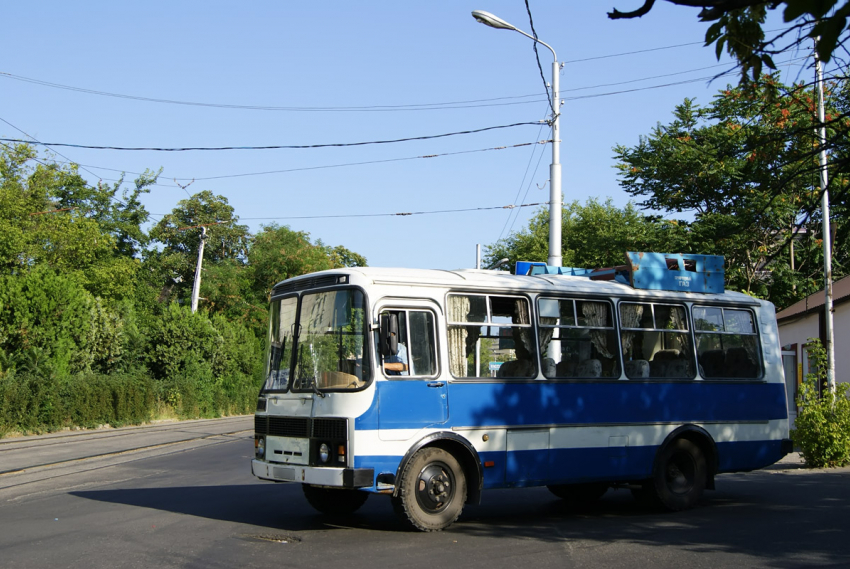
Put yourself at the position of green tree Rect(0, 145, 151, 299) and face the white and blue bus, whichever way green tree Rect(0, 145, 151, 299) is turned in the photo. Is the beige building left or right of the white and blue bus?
left

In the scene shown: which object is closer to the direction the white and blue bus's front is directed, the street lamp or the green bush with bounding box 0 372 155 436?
the green bush

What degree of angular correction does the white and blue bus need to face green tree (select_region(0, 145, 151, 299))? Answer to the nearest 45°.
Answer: approximately 90° to its right

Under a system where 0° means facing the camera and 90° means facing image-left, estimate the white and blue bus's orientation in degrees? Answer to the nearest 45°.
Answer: approximately 45°

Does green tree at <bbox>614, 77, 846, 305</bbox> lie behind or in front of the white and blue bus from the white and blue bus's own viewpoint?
behind

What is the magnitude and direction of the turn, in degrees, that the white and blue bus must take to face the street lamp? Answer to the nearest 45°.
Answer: approximately 135° to its right

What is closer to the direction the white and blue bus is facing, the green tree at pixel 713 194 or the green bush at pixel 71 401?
the green bush

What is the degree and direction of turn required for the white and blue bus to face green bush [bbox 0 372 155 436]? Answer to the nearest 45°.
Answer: approximately 90° to its right

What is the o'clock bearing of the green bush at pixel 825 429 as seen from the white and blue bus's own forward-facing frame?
The green bush is roughly at 6 o'clock from the white and blue bus.
